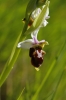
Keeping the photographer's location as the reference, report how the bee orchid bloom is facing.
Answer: facing the viewer and to the right of the viewer
